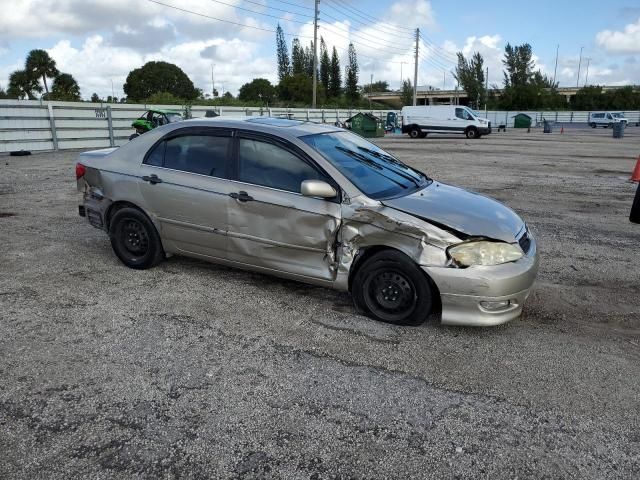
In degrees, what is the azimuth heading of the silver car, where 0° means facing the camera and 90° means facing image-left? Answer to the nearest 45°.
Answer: approximately 315°

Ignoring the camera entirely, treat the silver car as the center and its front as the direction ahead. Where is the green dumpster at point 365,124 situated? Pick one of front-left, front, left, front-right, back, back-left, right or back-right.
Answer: back-left

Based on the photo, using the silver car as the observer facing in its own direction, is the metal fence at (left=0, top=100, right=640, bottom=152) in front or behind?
behind

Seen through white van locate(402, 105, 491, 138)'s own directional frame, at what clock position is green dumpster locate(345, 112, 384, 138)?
The green dumpster is roughly at 5 o'clock from the white van.

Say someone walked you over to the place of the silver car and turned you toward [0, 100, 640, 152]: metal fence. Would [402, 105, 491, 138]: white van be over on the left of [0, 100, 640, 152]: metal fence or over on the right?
right

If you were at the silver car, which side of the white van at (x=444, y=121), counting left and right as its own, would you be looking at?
right

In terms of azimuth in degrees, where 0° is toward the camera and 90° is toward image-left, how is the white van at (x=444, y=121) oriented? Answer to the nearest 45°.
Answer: approximately 270°
